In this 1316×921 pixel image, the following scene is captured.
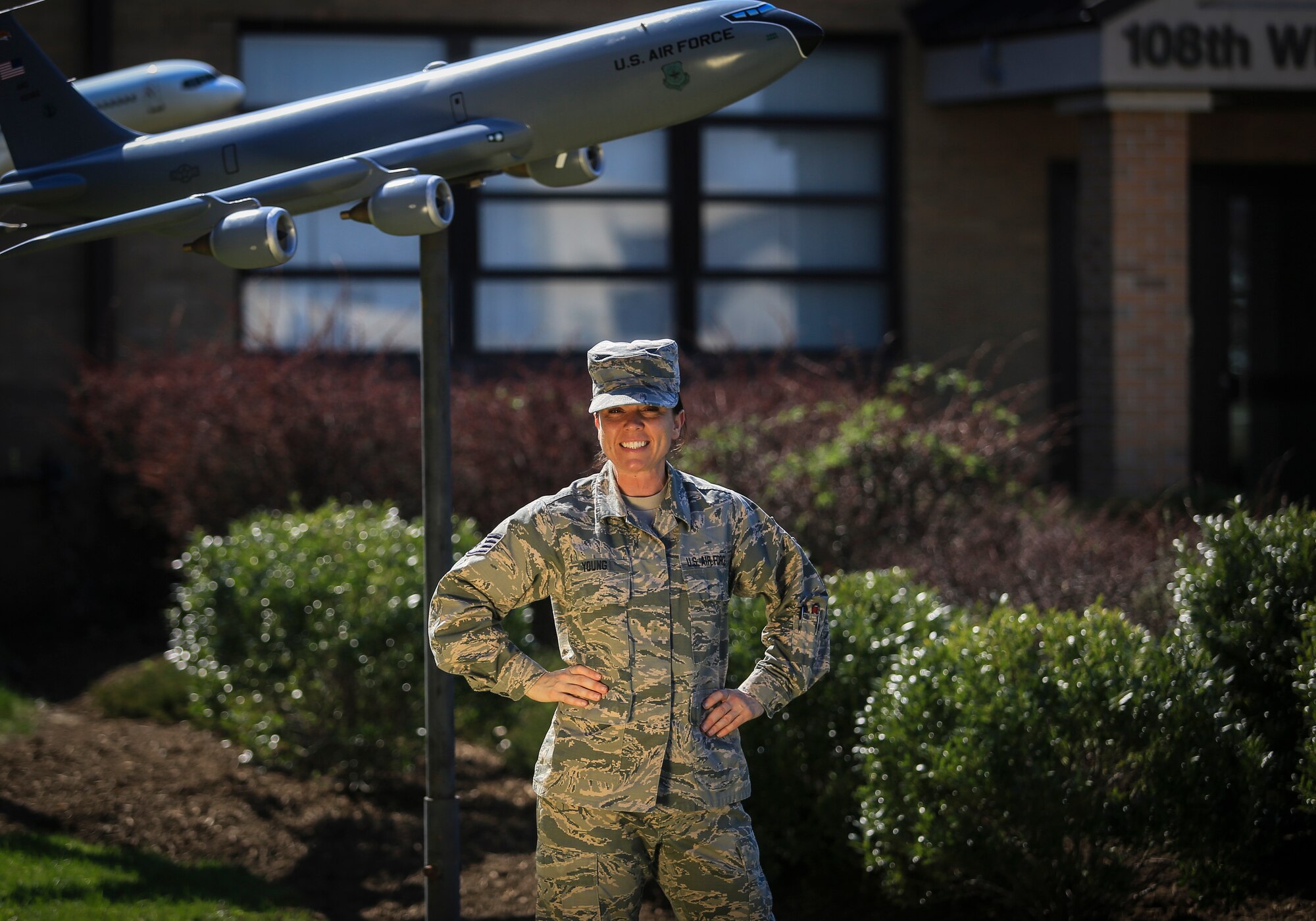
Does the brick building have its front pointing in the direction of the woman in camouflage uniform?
yes

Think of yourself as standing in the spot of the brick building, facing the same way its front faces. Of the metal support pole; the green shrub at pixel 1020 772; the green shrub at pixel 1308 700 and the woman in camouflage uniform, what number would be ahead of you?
4

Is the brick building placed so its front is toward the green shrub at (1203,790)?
yes

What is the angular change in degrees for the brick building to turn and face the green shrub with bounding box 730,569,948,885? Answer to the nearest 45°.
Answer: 0° — it already faces it

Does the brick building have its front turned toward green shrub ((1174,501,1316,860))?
yes

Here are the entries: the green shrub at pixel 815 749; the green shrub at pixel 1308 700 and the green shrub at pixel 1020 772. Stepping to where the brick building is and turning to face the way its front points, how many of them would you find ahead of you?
3

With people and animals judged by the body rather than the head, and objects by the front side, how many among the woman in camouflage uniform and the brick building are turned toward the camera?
2

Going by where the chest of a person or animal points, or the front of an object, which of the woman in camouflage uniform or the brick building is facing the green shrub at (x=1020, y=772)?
the brick building
